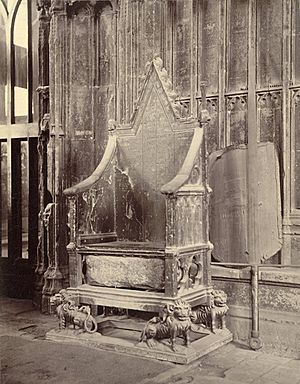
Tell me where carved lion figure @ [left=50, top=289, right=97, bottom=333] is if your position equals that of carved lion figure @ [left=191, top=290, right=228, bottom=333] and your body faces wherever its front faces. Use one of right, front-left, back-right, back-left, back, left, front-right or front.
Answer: back-right

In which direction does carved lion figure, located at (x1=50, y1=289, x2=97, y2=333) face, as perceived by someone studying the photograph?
facing to the left of the viewer

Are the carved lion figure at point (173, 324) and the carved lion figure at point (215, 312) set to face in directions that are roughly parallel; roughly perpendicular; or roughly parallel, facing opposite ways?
roughly parallel

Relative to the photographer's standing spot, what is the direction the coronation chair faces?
facing the viewer and to the left of the viewer

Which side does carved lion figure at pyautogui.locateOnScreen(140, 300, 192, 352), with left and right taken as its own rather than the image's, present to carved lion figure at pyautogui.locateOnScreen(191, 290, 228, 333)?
left

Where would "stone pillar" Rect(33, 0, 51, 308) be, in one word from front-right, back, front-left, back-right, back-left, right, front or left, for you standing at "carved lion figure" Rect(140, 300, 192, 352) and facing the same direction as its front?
back

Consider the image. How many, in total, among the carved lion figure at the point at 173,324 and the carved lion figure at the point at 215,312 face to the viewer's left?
0

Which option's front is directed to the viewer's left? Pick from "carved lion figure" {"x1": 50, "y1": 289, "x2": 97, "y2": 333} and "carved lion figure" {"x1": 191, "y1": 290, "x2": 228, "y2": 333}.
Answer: "carved lion figure" {"x1": 50, "y1": 289, "x2": 97, "y2": 333}

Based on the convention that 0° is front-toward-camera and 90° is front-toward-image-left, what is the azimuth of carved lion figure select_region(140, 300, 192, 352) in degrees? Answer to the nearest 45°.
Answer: approximately 315°

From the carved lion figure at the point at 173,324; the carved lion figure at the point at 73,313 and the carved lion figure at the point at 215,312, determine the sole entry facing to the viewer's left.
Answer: the carved lion figure at the point at 73,313

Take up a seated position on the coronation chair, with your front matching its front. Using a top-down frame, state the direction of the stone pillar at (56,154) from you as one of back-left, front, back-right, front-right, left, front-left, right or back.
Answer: right

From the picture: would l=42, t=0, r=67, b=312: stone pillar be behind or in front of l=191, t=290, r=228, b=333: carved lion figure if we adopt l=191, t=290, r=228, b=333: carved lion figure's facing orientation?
behind
